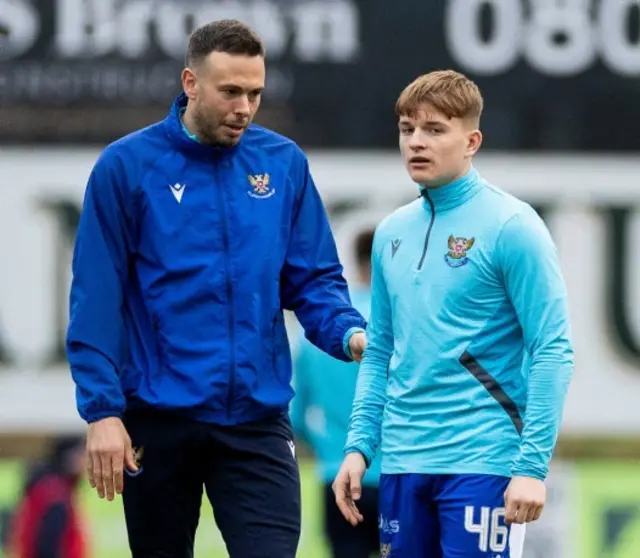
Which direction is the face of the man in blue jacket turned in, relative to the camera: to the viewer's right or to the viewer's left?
to the viewer's right

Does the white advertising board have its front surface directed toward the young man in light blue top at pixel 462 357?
yes

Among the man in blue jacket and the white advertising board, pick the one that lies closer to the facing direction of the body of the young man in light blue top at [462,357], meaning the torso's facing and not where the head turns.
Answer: the man in blue jacket

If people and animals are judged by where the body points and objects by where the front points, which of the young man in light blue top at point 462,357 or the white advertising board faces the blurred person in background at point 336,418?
the white advertising board

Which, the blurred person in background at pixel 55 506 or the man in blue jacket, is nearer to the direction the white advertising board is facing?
the man in blue jacket

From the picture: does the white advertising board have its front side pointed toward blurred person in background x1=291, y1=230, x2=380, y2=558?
yes

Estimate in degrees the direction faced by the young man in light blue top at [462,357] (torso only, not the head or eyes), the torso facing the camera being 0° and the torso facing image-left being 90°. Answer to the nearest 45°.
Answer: approximately 45°

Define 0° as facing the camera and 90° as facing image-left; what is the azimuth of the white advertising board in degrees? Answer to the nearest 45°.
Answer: approximately 0°
